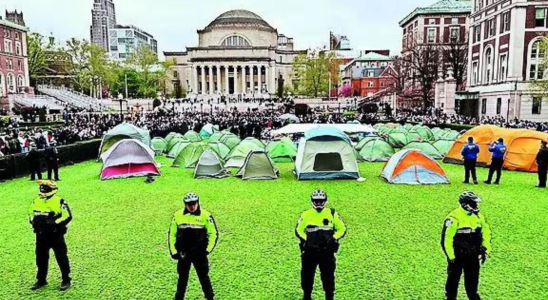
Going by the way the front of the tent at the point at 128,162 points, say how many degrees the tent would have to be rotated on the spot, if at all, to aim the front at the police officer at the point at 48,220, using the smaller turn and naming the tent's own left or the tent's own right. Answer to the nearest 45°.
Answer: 0° — it already faces them

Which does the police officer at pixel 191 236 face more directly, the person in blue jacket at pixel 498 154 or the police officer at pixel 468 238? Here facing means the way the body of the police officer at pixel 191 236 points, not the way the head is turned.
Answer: the police officer

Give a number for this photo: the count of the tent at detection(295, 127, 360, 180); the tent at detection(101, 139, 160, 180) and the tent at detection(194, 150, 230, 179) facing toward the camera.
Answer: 3

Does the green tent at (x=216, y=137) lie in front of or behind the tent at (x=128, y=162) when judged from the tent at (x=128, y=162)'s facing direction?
behind

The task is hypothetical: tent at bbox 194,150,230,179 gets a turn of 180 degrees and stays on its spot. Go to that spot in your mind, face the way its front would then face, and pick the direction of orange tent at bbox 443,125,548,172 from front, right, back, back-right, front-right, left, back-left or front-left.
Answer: right

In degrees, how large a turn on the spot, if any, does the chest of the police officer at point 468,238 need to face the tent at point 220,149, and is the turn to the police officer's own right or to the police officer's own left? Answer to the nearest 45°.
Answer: approximately 180°

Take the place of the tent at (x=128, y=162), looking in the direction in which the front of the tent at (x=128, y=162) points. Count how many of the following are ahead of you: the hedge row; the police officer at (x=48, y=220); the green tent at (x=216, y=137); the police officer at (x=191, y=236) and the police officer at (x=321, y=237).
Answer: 3

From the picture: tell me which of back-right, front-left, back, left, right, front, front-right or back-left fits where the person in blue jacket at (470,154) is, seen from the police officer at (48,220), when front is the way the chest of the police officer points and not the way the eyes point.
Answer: back-left

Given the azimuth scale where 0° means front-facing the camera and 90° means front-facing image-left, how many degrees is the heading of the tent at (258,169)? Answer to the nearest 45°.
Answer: approximately 0°

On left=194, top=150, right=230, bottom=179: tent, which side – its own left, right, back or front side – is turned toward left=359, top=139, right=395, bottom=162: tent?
left

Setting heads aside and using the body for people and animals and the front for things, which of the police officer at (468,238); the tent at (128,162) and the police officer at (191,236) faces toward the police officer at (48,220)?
the tent
